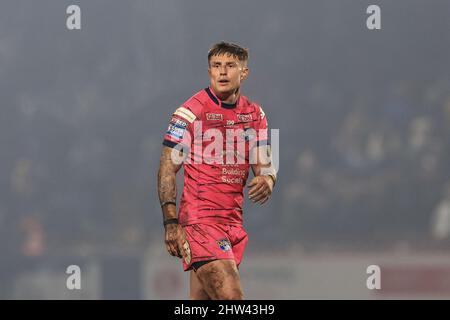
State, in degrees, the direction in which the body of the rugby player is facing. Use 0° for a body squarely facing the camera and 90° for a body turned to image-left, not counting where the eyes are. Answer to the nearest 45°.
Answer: approximately 315°
